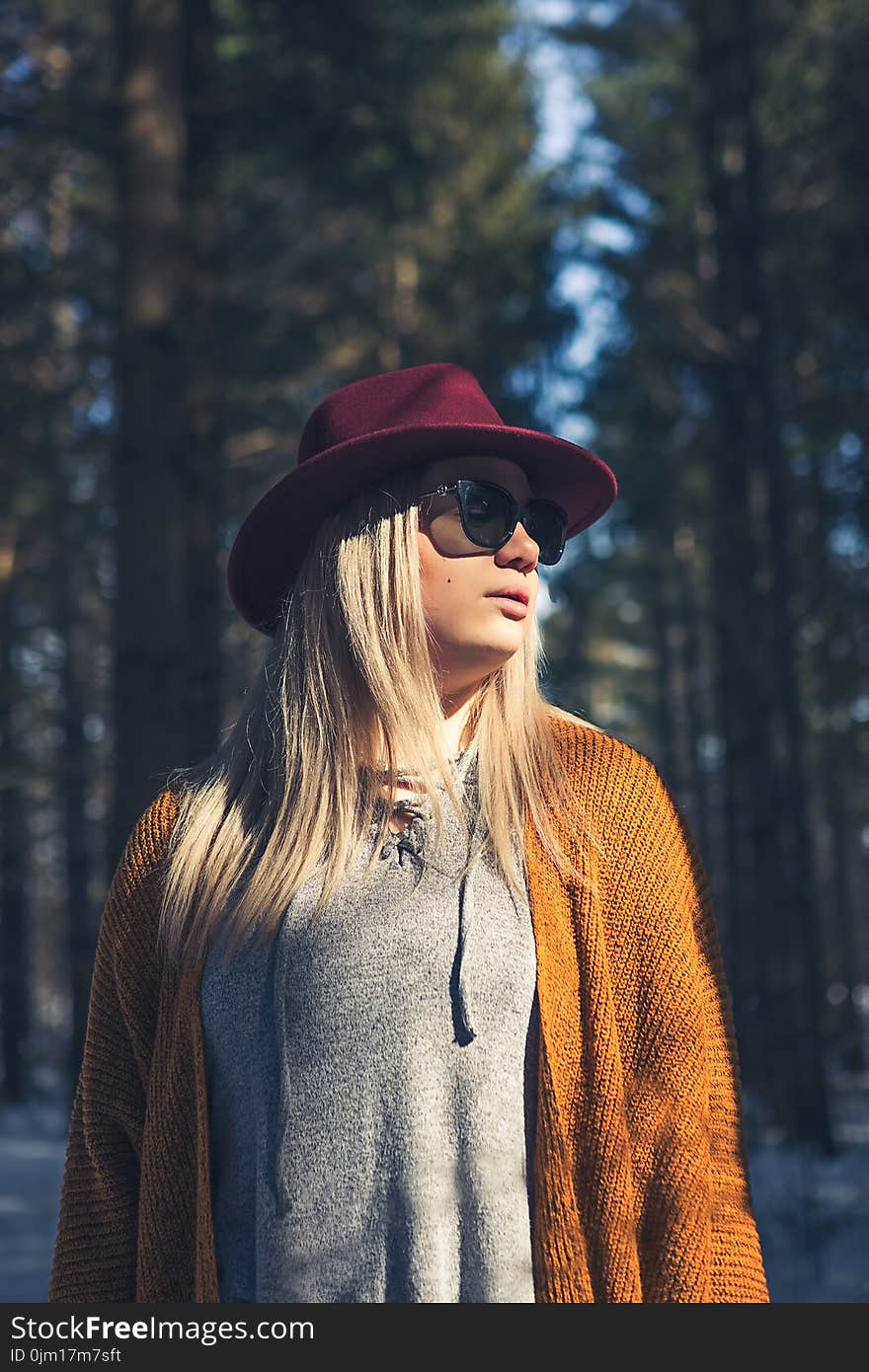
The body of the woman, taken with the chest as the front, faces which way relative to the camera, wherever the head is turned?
toward the camera

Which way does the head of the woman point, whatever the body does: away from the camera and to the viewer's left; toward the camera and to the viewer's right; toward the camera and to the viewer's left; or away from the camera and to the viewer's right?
toward the camera and to the viewer's right
